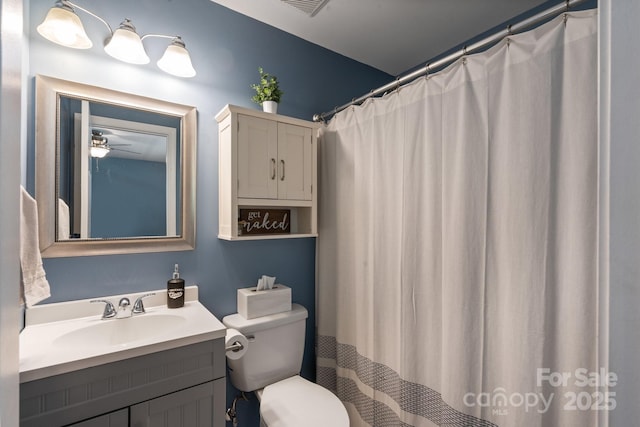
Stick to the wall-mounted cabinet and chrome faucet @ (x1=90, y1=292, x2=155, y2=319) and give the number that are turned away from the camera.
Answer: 0

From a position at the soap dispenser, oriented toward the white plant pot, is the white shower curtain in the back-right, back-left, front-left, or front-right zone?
front-right

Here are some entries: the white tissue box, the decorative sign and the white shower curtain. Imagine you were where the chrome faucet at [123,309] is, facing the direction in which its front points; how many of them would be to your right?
0

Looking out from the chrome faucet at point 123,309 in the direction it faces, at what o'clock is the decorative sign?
The decorative sign is roughly at 9 o'clock from the chrome faucet.

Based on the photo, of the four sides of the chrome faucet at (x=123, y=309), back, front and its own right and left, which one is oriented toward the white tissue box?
left

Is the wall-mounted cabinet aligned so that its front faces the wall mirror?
no

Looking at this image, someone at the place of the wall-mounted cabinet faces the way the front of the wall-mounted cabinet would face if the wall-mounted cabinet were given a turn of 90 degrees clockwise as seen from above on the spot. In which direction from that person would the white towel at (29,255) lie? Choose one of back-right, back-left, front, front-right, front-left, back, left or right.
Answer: front

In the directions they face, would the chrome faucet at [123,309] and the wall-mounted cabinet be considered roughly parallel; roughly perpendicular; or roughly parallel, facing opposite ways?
roughly parallel

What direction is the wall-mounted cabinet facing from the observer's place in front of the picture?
facing the viewer and to the right of the viewer

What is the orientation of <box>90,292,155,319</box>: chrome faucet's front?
toward the camera
